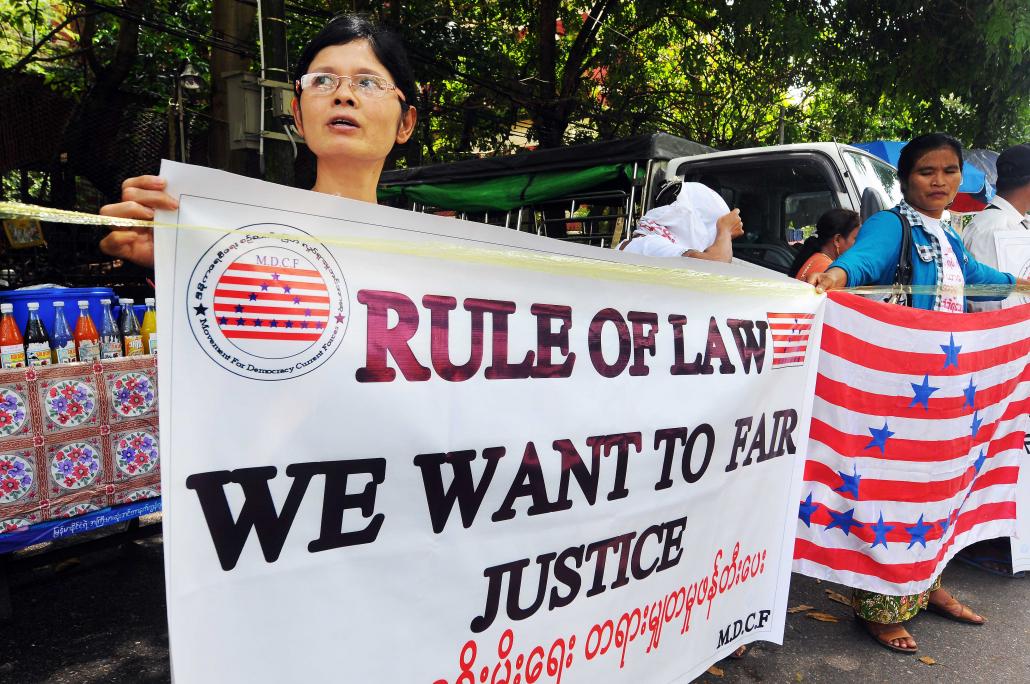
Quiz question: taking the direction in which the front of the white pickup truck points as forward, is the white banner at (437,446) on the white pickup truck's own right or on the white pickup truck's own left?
on the white pickup truck's own right

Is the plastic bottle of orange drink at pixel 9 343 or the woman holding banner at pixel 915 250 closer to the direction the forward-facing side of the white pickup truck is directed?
the woman holding banner

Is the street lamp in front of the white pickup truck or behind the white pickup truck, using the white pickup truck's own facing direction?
behind

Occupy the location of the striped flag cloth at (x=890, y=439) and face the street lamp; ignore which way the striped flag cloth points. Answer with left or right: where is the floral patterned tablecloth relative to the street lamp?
left

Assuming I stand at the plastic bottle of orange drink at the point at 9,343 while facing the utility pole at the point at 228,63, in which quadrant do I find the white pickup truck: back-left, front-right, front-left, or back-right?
front-right

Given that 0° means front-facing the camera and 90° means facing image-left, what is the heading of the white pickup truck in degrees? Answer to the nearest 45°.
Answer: approximately 315°

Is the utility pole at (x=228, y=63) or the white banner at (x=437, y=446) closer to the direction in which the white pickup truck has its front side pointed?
the white banner

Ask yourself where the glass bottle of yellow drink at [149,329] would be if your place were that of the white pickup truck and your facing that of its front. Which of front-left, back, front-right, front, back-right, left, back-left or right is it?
right

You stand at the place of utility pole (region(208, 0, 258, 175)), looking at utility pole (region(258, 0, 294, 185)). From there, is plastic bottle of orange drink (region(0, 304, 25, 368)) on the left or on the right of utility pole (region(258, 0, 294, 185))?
right

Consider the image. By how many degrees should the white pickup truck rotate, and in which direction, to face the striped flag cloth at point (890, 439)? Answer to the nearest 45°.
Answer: approximately 45° to its right

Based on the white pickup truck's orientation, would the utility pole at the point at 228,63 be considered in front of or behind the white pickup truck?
behind

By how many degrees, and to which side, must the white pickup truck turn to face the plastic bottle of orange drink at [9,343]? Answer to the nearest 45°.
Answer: approximately 90° to its right
